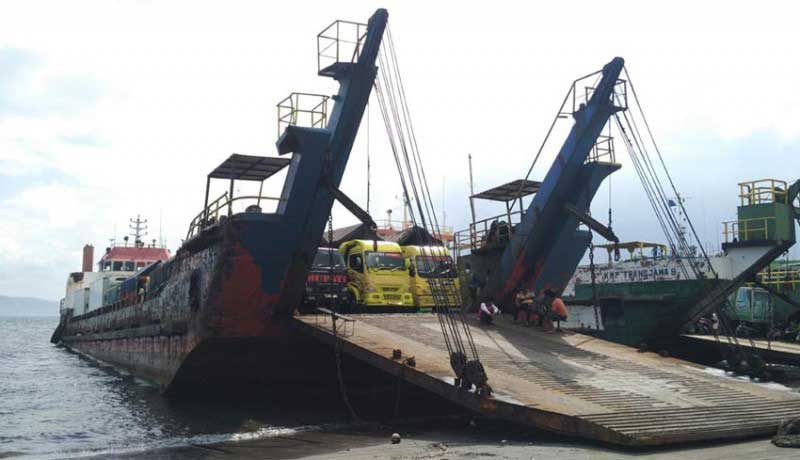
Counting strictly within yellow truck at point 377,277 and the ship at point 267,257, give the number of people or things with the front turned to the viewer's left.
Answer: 0

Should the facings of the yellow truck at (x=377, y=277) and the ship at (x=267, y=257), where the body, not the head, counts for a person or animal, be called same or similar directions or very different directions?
same or similar directions

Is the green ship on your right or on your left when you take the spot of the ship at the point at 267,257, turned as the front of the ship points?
on your left

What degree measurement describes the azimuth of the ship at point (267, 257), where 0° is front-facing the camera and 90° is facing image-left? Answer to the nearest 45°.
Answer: approximately 315°

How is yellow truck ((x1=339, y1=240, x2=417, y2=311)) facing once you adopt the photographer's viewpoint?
facing the viewer and to the right of the viewer
